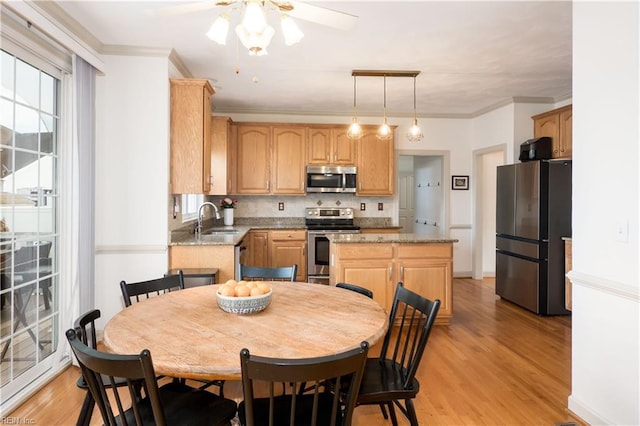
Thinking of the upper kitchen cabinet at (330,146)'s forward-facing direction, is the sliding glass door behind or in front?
in front

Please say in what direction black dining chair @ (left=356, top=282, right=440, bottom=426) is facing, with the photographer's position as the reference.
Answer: facing the viewer and to the left of the viewer

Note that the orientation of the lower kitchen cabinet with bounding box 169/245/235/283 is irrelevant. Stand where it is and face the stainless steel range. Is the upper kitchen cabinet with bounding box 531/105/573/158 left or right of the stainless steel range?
right

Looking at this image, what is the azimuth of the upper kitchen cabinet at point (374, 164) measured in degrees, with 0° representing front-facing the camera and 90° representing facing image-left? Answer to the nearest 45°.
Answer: approximately 0°

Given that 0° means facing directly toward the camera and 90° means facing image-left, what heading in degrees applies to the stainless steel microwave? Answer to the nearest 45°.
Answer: approximately 0°

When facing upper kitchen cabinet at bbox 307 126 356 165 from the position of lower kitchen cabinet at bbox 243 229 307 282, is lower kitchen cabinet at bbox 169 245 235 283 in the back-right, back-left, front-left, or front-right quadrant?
back-right

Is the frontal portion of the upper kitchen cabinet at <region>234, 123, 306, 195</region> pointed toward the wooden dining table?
yes

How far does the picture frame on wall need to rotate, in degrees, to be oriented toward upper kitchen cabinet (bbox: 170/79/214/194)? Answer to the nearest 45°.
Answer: approximately 45° to its right

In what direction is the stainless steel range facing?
toward the camera

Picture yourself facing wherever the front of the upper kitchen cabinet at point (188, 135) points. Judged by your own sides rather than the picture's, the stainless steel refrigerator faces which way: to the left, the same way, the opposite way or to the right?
the opposite way

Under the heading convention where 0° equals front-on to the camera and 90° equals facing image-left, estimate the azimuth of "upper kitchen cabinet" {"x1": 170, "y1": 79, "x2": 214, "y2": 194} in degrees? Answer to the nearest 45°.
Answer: approximately 270°
